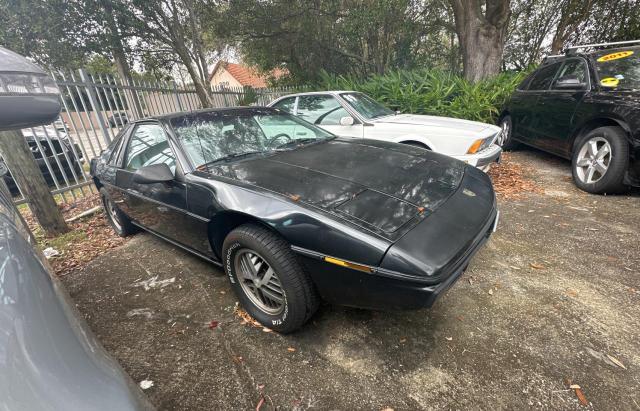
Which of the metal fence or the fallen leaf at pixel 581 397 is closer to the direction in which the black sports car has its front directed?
the fallen leaf

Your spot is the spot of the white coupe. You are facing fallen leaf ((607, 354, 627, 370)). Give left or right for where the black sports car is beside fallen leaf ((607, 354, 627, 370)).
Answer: right

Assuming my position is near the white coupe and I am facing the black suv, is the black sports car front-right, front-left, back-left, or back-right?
back-right

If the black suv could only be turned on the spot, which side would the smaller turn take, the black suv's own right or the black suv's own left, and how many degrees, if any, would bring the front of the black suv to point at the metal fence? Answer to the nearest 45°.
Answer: approximately 90° to the black suv's own right

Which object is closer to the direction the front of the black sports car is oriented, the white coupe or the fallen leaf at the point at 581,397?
the fallen leaf

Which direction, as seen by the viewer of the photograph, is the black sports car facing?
facing the viewer and to the right of the viewer

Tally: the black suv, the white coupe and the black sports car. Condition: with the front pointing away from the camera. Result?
0

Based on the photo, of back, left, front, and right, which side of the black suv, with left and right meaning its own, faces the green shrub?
back

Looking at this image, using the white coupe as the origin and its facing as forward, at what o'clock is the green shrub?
The green shrub is roughly at 8 o'clock from the white coupe.

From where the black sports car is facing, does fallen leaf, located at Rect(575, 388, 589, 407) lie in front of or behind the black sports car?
in front

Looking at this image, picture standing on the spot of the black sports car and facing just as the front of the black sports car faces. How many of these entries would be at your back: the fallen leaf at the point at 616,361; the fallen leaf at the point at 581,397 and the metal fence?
1

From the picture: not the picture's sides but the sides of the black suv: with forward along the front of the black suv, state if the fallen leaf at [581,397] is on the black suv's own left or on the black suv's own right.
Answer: on the black suv's own right
